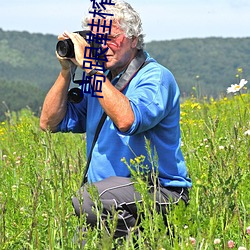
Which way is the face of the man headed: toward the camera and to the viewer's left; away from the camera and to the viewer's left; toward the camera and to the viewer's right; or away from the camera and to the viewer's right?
toward the camera and to the viewer's left

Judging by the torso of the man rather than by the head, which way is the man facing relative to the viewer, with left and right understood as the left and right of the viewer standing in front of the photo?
facing the viewer and to the left of the viewer
